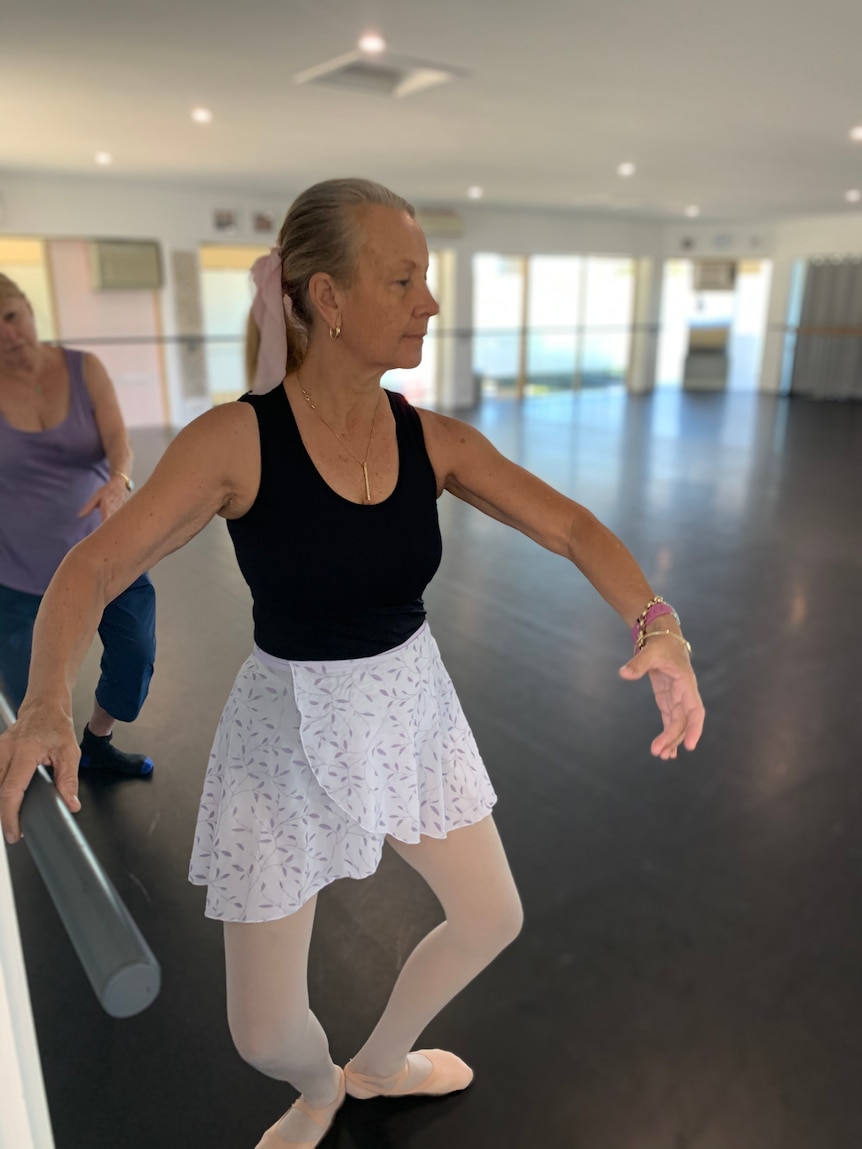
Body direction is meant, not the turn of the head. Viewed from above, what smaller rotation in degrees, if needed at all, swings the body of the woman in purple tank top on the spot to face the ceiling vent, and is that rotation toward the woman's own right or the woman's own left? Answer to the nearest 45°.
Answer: approximately 135° to the woman's own left

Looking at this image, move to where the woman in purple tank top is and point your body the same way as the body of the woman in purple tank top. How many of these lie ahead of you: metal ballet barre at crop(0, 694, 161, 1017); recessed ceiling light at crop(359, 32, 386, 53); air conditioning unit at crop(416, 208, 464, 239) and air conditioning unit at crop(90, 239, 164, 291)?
1

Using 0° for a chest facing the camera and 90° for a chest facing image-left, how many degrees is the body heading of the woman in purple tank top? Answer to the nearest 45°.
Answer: approximately 0°

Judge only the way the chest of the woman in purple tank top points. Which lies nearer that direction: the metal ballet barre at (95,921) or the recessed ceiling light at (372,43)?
the metal ballet barre

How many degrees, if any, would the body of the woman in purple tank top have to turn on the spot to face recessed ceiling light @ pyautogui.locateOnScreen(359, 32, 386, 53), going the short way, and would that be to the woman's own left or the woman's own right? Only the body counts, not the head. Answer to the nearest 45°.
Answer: approximately 135° to the woman's own left

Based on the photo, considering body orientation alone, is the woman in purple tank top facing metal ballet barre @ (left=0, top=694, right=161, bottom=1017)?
yes

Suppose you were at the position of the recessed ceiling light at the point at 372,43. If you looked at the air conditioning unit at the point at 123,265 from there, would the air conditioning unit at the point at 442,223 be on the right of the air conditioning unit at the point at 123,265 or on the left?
right

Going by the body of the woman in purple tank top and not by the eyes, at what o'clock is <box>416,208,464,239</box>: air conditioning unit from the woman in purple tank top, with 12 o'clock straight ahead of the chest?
The air conditioning unit is roughly at 7 o'clock from the woman in purple tank top.

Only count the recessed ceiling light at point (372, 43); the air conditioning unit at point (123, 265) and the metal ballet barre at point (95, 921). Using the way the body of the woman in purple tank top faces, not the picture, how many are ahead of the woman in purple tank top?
1

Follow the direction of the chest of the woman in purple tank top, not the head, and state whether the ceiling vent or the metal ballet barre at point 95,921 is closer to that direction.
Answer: the metal ballet barre

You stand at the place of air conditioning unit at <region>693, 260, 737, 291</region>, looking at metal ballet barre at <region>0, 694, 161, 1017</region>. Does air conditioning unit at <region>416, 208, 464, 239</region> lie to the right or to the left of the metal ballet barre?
right

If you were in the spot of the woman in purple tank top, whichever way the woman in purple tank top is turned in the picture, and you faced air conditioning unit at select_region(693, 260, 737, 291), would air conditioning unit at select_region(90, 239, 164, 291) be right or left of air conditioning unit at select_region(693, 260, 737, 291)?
left

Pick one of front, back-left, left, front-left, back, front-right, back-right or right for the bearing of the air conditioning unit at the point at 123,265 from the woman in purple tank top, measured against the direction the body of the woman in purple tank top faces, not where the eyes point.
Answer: back
